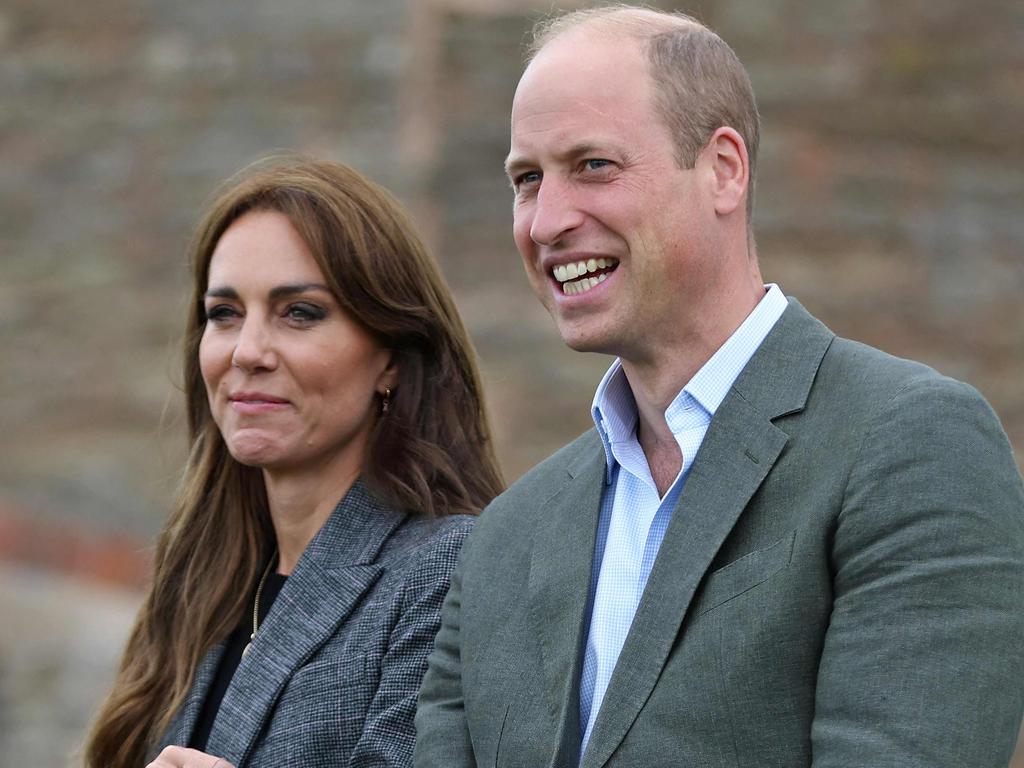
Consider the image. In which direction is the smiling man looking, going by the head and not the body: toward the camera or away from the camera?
toward the camera

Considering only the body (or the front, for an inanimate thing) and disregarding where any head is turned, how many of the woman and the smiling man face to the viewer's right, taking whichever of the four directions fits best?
0

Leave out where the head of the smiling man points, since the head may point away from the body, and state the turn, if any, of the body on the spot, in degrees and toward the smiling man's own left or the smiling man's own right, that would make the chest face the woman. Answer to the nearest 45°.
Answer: approximately 90° to the smiling man's own right

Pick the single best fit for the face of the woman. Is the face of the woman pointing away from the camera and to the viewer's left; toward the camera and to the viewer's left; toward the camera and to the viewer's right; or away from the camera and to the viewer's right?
toward the camera and to the viewer's left

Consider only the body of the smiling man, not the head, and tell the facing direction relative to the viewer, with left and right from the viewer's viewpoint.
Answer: facing the viewer and to the left of the viewer

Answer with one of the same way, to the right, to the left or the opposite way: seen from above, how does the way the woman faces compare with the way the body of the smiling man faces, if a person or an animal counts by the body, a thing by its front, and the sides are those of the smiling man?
the same way

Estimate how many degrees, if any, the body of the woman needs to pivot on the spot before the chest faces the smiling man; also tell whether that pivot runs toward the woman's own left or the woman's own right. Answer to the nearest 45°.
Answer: approximately 90° to the woman's own left
